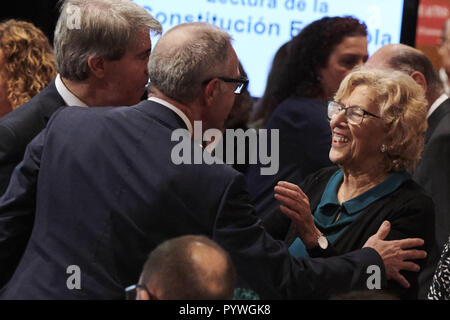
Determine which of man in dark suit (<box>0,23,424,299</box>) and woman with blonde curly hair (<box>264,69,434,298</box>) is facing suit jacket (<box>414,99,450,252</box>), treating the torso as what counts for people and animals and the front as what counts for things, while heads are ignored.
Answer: the man in dark suit

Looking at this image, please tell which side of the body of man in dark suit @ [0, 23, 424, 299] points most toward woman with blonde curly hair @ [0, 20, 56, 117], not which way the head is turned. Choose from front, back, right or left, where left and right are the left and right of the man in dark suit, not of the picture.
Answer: left

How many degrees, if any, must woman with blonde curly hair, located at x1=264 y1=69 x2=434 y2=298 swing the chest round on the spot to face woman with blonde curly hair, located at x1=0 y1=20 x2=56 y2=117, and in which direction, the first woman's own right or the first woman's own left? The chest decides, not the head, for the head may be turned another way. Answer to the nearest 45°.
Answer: approximately 45° to the first woman's own right

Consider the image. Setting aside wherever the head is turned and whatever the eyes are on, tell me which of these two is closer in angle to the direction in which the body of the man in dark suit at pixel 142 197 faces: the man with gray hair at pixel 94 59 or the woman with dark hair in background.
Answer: the woman with dark hair in background

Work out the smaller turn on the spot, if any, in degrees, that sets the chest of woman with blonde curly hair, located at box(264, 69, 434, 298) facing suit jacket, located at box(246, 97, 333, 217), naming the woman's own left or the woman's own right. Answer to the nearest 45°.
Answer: approximately 90° to the woman's own right

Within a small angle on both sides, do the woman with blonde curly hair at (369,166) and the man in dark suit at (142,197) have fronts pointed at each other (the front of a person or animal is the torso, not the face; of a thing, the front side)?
yes

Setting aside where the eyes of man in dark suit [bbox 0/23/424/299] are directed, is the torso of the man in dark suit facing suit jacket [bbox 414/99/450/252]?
yes

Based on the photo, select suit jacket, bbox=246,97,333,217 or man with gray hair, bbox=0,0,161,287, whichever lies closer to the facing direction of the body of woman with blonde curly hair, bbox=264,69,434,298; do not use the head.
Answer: the man with gray hair

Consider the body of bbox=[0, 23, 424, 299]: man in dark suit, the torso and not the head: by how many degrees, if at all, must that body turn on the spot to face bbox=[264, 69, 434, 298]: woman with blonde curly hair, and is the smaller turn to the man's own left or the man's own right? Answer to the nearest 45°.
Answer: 0° — they already face them

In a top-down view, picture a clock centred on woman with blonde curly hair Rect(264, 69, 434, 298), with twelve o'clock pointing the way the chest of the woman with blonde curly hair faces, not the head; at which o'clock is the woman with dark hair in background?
The woman with dark hair in background is roughly at 4 o'clock from the woman with blonde curly hair.

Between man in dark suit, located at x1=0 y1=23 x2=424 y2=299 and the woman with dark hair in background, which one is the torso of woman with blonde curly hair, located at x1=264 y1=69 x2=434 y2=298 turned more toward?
the man in dark suit
